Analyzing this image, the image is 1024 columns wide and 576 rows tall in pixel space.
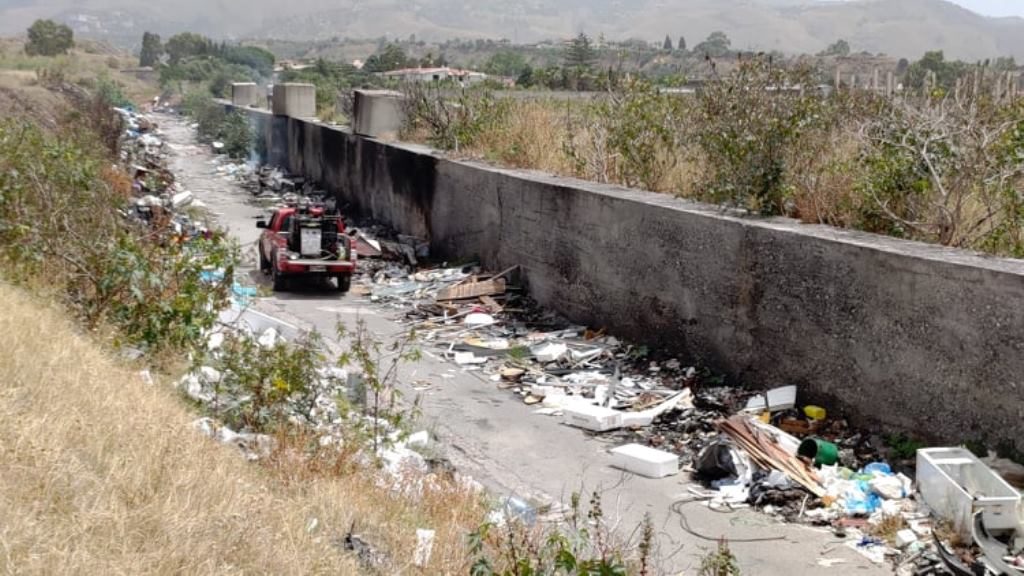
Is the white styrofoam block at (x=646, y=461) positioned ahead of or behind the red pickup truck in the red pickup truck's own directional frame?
behind

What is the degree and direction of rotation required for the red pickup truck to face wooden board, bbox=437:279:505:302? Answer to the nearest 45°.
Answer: approximately 135° to its right

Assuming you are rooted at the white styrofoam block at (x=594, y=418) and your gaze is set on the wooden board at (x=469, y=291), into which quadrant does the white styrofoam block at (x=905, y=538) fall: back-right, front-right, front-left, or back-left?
back-right

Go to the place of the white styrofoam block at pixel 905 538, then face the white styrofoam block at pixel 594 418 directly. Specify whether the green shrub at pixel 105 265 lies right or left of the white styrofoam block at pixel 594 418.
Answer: left

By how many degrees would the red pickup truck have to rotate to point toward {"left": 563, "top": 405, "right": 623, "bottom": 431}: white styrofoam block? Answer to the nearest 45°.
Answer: approximately 180°

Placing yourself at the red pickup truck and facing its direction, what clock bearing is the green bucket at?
The green bucket is roughly at 5 o'clock from the red pickup truck.

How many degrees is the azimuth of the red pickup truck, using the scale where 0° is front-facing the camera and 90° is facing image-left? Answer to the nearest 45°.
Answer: approximately 180°

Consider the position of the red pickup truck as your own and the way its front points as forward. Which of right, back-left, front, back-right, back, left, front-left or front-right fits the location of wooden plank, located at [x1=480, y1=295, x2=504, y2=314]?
back-right
